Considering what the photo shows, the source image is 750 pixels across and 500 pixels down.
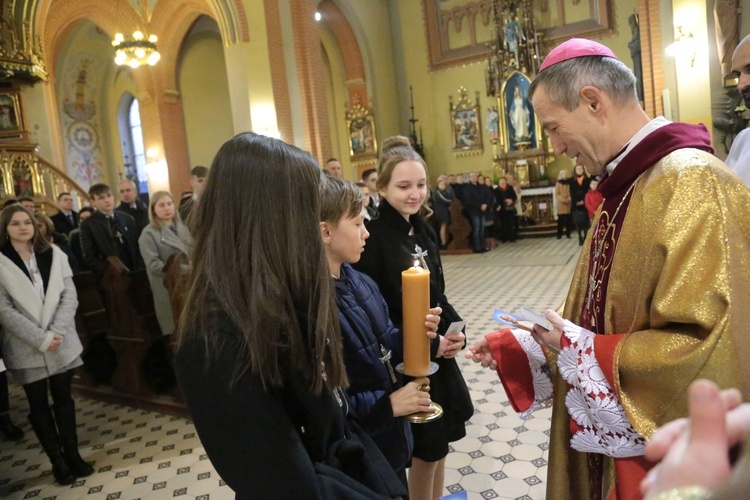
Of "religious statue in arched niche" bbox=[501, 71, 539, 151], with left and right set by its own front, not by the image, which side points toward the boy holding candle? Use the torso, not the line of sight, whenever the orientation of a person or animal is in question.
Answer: front

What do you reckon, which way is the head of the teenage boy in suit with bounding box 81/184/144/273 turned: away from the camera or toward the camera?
toward the camera

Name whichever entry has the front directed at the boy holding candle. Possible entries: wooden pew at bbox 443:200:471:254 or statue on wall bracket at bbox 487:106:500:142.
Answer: the statue on wall bracket

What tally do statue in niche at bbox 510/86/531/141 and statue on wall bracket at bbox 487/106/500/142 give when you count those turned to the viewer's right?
0

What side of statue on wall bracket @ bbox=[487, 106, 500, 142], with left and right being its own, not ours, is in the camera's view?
front

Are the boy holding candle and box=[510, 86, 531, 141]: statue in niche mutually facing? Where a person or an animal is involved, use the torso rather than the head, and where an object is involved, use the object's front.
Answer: no

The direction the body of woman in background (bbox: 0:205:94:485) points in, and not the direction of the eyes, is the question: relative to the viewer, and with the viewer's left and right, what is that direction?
facing the viewer and to the right of the viewer

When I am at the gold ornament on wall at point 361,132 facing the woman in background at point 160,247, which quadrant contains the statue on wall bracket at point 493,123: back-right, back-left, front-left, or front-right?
back-left

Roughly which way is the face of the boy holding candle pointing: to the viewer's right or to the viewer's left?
to the viewer's right

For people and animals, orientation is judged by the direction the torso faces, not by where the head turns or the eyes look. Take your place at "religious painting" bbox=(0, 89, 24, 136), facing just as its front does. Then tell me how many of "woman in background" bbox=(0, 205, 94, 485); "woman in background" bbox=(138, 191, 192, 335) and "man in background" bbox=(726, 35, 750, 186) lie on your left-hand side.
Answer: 0

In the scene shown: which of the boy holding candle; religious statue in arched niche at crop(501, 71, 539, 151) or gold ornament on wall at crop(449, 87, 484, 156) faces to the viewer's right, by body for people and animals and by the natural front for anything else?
the boy holding candle

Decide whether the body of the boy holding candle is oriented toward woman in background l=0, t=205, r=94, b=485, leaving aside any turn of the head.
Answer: no

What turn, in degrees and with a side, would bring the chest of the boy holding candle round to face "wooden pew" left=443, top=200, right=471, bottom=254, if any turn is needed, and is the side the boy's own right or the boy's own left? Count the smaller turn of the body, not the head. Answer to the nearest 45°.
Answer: approximately 90° to the boy's own left

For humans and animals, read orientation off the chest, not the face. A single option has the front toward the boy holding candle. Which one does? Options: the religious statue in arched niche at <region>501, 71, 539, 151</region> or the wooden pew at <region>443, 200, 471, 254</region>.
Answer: the religious statue in arched niche
